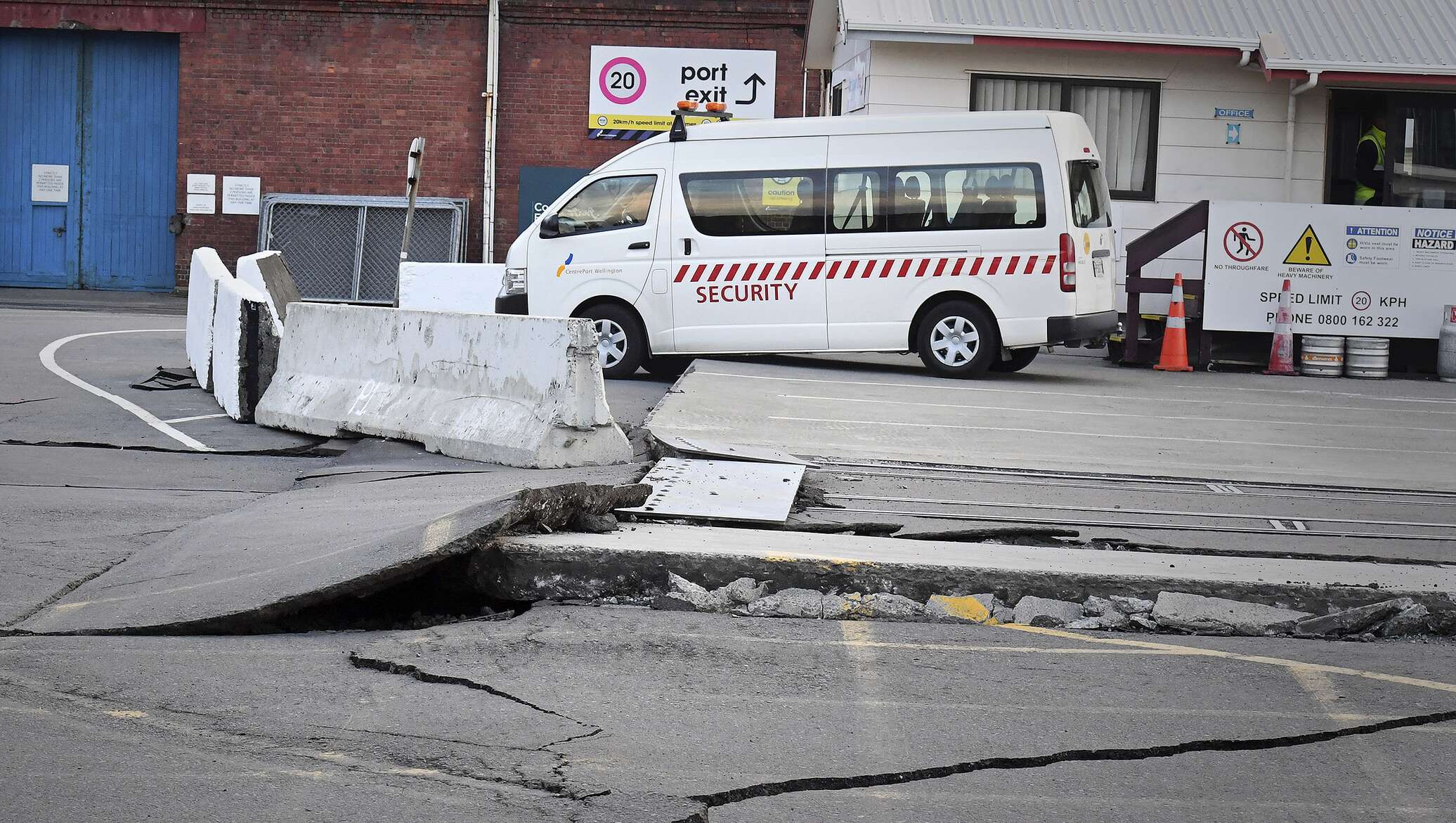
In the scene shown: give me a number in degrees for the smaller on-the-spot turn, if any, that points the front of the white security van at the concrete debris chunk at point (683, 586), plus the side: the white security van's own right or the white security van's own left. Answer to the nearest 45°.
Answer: approximately 90° to the white security van's own left

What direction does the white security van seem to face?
to the viewer's left

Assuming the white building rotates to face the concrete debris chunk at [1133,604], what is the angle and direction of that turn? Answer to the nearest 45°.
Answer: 0° — it already faces it

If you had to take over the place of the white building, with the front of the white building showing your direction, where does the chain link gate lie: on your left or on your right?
on your right

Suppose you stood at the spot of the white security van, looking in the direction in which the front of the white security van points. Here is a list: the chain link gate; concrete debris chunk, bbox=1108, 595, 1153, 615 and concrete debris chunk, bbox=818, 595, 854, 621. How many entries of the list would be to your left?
2

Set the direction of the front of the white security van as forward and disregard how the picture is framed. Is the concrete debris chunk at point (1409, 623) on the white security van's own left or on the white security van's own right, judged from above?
on the white security van's own left

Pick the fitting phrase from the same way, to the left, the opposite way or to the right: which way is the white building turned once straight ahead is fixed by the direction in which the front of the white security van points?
to the left
